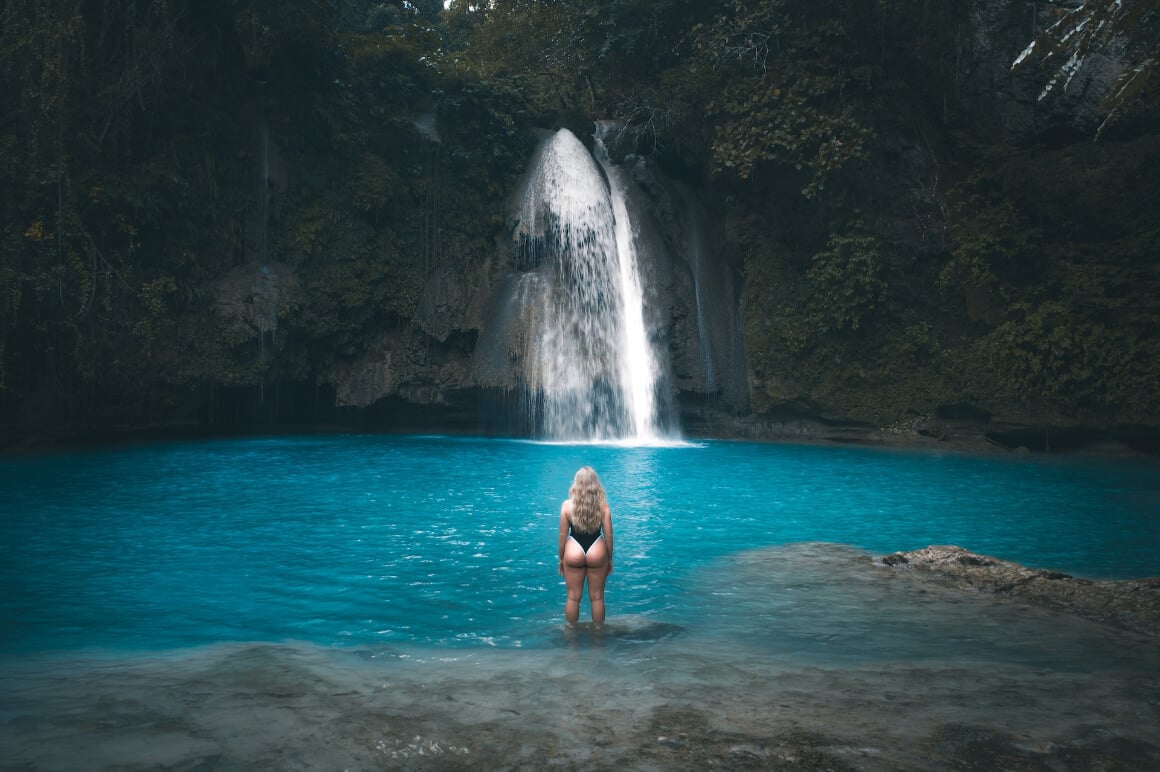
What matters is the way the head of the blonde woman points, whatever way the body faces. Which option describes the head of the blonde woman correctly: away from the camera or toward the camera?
away from the camera

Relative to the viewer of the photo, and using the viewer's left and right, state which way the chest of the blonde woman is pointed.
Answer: facing away from the viewer
